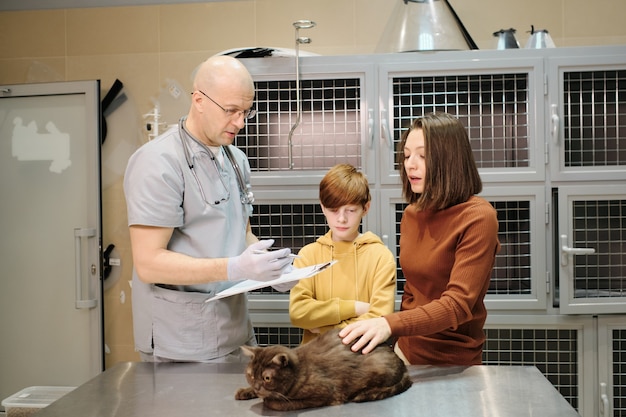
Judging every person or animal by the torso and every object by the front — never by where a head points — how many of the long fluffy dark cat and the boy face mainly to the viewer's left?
1

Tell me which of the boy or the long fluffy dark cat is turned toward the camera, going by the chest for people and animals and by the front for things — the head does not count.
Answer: the boy

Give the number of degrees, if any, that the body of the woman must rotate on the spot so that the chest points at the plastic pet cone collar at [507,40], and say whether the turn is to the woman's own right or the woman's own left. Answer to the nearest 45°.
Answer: approximately 135° to the woman's own right

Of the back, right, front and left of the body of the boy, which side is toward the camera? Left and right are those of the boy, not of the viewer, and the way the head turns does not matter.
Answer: front

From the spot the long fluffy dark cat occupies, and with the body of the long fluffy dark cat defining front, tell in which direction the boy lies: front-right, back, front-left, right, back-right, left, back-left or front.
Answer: right

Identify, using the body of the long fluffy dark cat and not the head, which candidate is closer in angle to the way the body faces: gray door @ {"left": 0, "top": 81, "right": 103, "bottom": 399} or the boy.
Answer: the gray door

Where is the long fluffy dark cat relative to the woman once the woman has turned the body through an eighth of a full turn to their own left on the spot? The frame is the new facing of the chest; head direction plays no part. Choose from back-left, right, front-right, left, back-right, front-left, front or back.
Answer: front-right

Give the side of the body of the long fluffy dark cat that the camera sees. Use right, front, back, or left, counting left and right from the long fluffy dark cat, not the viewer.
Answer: left

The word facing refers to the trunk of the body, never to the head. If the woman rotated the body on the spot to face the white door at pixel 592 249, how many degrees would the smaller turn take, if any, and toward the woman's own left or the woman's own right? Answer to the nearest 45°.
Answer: approximately 180°

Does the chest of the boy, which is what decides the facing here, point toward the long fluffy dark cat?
yes

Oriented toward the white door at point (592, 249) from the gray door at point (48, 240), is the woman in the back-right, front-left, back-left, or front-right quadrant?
front-right

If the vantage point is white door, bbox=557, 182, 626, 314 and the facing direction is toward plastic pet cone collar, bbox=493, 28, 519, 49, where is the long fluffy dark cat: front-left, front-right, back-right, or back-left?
front-left

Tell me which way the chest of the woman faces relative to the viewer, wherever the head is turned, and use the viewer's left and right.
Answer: facing the viewer and to the left of the viewer

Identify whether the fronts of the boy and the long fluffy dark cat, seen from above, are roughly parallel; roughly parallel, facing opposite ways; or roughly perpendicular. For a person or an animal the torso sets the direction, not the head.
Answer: roughly perpendicular

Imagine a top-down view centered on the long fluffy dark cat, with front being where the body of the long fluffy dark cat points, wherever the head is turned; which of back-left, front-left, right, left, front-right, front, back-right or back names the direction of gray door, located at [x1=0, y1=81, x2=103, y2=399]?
front-right

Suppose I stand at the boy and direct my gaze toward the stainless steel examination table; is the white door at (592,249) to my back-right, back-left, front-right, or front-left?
back-left

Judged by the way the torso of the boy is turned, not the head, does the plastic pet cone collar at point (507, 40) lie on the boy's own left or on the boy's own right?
on the boy's own left

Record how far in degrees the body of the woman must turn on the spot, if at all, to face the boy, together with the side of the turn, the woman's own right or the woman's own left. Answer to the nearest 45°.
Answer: approximately 90° to the woman's own right

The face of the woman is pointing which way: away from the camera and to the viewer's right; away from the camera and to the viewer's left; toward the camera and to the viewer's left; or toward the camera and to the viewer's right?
toward the camera and to the viewer's left
